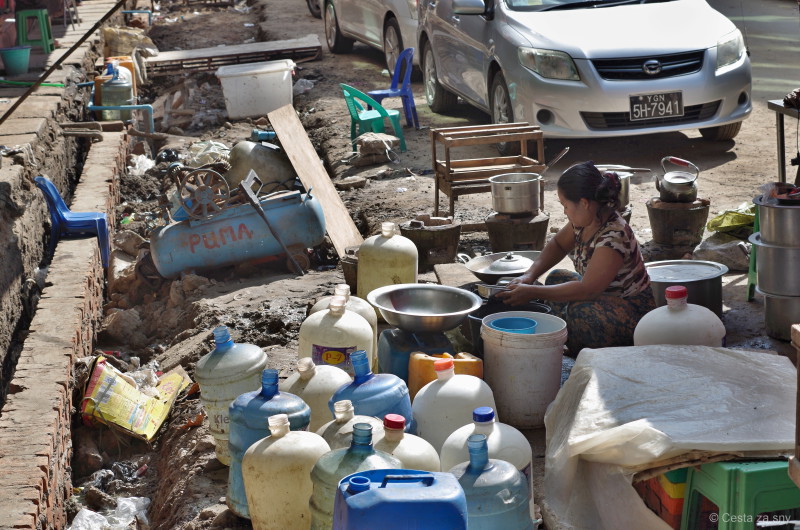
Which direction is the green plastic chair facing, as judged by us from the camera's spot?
facing to the right of the viewer

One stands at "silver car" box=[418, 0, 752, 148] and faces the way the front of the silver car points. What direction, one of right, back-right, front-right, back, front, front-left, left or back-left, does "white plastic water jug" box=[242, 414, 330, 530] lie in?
front-right

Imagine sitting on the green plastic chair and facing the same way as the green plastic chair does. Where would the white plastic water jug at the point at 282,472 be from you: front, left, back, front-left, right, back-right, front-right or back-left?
right

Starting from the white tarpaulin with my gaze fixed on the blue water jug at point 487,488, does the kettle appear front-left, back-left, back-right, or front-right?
back-right

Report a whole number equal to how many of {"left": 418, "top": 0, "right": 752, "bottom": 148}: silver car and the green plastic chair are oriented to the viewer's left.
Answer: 0

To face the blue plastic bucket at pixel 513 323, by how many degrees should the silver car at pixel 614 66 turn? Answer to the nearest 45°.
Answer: approximately 45° to its right

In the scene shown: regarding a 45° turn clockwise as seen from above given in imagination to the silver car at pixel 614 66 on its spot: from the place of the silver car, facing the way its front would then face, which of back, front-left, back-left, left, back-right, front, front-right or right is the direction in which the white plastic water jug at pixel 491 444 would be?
front

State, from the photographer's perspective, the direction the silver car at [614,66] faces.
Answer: facing the viewer and to the right of the viewer

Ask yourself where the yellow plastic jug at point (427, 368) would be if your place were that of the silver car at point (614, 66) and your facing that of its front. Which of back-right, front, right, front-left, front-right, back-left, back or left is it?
front-right
